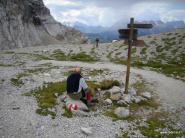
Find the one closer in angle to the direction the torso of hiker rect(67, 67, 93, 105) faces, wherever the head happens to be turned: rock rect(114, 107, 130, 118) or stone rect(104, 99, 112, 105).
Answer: the stone

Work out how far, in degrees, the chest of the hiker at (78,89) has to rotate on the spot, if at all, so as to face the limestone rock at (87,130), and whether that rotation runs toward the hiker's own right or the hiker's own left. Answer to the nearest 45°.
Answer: approximately 135° to the hiker's own right

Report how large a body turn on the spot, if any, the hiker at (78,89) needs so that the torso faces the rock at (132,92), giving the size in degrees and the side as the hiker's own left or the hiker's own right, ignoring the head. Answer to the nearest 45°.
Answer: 0° — they already face it

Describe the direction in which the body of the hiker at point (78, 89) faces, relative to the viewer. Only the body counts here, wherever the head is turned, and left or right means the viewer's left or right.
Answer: facing away from the viewer and to the right of the viewer
